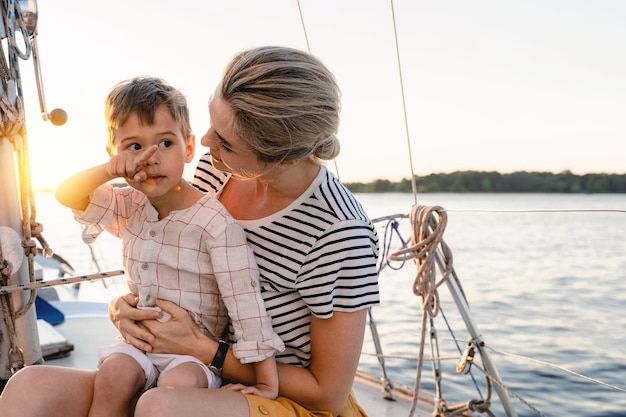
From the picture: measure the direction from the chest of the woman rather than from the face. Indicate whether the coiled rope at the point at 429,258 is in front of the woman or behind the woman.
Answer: behind

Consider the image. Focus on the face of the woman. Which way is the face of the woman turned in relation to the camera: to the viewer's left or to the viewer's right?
to the viewer's left

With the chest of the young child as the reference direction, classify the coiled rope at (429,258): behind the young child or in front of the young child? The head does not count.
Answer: behind
